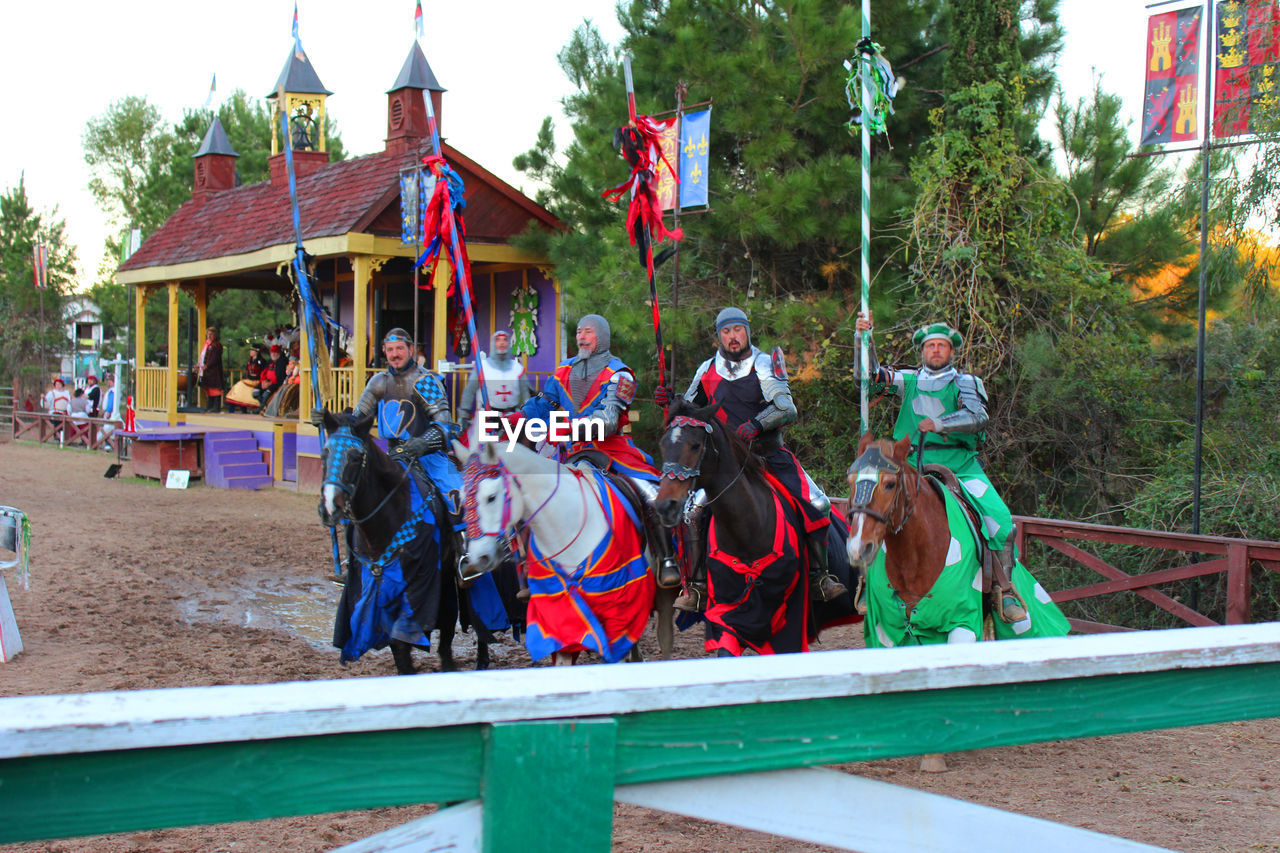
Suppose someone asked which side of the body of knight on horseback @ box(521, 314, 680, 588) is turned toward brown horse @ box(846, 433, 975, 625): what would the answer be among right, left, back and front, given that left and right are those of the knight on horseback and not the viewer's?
left

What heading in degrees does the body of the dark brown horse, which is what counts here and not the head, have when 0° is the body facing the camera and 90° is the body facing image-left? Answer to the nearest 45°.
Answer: approximately 45°

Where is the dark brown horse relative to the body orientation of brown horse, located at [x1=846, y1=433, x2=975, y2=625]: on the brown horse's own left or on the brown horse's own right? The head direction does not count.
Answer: on the brown horse's own right

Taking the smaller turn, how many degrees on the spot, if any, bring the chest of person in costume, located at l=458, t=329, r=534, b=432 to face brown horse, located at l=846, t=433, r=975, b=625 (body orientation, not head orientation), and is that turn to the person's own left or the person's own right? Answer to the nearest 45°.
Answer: approximately 45° to the person's own left

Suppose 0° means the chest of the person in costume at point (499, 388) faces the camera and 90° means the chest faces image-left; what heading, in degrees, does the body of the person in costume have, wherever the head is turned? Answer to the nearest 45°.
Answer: approximately 0°

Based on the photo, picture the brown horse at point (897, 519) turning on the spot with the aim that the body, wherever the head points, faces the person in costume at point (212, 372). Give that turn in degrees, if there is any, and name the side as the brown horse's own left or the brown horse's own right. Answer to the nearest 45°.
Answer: approximately 90° to the brown horse's own right

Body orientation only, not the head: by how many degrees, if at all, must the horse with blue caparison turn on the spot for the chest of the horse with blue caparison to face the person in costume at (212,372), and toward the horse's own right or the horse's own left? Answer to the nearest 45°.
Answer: approximately 135° to the horse's own right

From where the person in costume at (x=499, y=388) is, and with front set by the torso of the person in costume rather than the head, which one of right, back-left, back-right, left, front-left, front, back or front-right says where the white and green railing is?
front

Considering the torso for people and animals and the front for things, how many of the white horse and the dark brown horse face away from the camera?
0

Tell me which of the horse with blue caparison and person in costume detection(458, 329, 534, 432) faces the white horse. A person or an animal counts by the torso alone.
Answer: the person in costume

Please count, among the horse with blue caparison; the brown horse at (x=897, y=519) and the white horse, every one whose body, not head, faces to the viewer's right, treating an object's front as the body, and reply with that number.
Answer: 0

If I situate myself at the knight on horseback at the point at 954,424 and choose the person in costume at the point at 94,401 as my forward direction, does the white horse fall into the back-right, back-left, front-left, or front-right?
front-left

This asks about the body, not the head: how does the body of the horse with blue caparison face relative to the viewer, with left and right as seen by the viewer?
facing the viewer and to the left of the viewer
